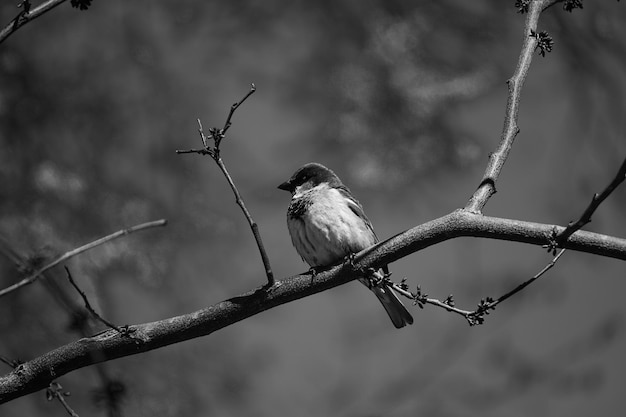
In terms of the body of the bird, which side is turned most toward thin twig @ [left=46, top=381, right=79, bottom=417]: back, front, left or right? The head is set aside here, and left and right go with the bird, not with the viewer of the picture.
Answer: front

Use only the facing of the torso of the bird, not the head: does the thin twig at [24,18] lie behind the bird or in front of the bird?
in front

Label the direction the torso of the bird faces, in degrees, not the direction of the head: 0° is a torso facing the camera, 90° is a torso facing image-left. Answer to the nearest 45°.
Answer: approximately 45°
